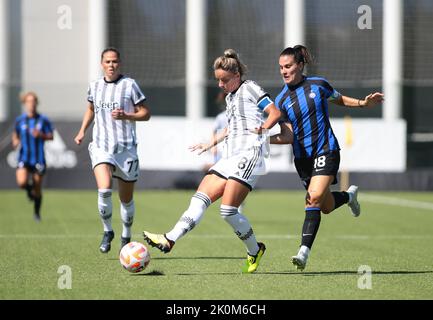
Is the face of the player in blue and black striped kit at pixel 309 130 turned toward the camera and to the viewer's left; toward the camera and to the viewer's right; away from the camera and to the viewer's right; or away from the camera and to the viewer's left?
toward the camera and to the viewer's left

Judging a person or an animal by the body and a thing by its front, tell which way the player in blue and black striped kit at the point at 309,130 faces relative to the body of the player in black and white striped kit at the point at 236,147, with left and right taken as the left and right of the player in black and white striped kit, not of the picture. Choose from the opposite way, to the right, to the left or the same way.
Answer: the same way

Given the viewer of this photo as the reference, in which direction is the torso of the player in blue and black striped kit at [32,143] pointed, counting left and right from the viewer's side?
facing the viewer

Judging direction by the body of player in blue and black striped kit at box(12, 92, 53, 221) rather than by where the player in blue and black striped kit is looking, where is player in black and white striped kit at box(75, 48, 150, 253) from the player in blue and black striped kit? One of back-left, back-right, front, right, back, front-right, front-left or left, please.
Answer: front

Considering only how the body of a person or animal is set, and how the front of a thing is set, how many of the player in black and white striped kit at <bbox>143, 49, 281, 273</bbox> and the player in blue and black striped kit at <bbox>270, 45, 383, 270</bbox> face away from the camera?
0

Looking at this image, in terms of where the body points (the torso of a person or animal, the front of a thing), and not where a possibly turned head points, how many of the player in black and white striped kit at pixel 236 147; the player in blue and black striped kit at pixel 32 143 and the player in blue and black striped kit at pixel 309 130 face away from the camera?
0

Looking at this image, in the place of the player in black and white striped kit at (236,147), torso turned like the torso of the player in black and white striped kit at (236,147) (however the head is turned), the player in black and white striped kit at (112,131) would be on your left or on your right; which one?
on your right

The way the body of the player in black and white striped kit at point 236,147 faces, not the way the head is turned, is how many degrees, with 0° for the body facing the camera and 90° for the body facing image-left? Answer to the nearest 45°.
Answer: approximately 45°

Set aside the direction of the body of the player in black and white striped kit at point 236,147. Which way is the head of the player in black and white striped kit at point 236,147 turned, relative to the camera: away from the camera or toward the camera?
toward the camera

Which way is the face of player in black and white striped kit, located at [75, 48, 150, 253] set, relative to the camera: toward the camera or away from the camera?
toward the camera

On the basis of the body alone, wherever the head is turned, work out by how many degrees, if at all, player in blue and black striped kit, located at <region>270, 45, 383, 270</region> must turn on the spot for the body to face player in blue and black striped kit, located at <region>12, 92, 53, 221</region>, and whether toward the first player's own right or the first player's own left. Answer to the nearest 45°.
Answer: approximately 90° to the first player's own right

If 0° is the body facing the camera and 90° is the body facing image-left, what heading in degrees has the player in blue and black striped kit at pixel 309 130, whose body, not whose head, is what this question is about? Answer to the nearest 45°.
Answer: approximately 45°

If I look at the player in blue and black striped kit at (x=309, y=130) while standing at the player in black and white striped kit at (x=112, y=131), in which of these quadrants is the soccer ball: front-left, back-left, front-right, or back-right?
front-right

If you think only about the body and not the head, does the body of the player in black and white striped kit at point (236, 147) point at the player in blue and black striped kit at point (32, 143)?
no

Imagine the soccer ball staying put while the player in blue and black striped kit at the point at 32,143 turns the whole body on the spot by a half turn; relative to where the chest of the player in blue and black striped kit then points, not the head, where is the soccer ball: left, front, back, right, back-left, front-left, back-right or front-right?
back
